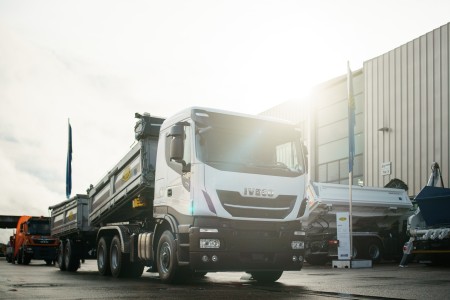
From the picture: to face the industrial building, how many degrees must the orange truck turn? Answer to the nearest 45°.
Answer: approximately 45° to its left

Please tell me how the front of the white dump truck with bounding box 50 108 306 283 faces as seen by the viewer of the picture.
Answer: facing the viewer and to the right of the viewer

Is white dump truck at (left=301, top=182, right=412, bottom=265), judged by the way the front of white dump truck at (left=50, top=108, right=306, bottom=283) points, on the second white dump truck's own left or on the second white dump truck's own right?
on the second white dump truck's own left

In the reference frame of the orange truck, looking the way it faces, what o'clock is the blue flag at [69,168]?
The blue flag is roughly at 8 o'clock from the orange truck.

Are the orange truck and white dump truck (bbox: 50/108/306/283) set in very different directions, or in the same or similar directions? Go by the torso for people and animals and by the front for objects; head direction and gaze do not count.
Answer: same or similar directions

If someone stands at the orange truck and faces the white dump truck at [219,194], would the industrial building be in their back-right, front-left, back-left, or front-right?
front-left

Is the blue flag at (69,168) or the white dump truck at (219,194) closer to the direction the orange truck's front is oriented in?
the white dump truck

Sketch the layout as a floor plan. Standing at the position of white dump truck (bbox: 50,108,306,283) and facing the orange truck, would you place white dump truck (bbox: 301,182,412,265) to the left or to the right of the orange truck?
right

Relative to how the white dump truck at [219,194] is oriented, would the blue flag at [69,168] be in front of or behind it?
behind
